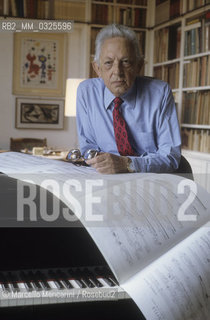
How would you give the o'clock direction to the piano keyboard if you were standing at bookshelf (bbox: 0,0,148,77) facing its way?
The piano keyboard is roughly at 12 o'clock from the bookshelf.

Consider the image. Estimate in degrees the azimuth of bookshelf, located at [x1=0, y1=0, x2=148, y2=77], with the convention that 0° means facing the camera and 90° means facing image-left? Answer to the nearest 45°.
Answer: approximately 0°

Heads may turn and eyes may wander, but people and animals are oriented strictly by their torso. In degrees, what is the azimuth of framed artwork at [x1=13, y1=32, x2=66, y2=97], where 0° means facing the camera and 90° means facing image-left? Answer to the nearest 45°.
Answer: approximately 0°

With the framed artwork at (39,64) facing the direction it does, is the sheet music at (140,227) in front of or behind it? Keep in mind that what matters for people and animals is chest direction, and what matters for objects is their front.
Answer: in front

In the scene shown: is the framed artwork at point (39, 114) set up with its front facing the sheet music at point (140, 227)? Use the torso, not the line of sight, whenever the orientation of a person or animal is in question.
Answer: yes
